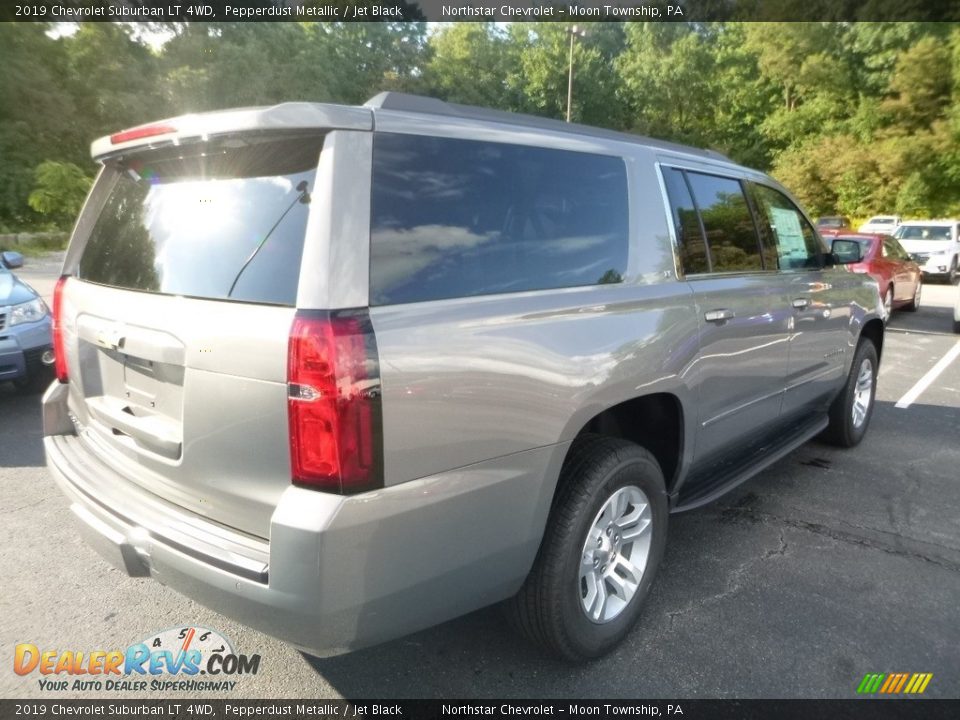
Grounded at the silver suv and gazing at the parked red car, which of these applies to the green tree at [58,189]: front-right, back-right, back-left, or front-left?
front-left

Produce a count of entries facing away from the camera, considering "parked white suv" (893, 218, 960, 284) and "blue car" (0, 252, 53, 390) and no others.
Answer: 0

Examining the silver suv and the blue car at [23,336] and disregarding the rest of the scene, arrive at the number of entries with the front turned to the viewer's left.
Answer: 0

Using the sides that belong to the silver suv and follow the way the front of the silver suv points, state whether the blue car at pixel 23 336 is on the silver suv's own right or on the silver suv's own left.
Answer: on the silver suv's own left

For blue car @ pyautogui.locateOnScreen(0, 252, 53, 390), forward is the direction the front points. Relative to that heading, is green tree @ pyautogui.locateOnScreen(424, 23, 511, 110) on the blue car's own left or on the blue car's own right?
on the blue car's own left

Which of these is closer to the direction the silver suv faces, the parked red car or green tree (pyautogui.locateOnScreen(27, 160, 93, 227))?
the parked red car

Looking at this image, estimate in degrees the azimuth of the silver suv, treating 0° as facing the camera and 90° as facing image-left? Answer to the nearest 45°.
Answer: approximately 225°

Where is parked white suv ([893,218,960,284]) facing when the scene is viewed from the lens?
facing the viewer and to the left of the viewer

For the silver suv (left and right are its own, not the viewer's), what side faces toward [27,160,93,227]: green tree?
left

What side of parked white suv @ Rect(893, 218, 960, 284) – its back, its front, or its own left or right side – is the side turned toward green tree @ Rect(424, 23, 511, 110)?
right

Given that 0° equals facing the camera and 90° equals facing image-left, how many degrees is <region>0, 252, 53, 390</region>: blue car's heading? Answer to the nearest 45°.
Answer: approximately 315°

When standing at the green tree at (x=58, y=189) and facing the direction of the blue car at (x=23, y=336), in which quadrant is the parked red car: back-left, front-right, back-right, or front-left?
front-left

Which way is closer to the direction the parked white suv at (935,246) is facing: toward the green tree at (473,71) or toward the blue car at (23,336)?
the blue car
